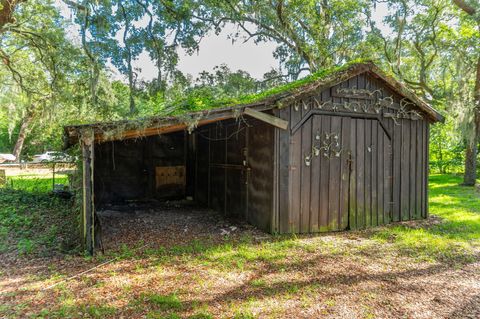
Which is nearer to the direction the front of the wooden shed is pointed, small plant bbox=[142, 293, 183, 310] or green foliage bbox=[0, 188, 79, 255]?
the small plant

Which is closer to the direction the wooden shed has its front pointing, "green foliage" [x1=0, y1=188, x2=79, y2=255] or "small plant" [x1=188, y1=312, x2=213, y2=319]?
the small plant

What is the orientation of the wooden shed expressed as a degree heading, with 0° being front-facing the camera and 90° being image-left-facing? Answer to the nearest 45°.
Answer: approximately 315°

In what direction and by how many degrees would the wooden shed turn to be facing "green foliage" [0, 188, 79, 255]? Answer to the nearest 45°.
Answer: approximately 135° to its right

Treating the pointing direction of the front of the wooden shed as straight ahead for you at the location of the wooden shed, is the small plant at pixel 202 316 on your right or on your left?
on your right
